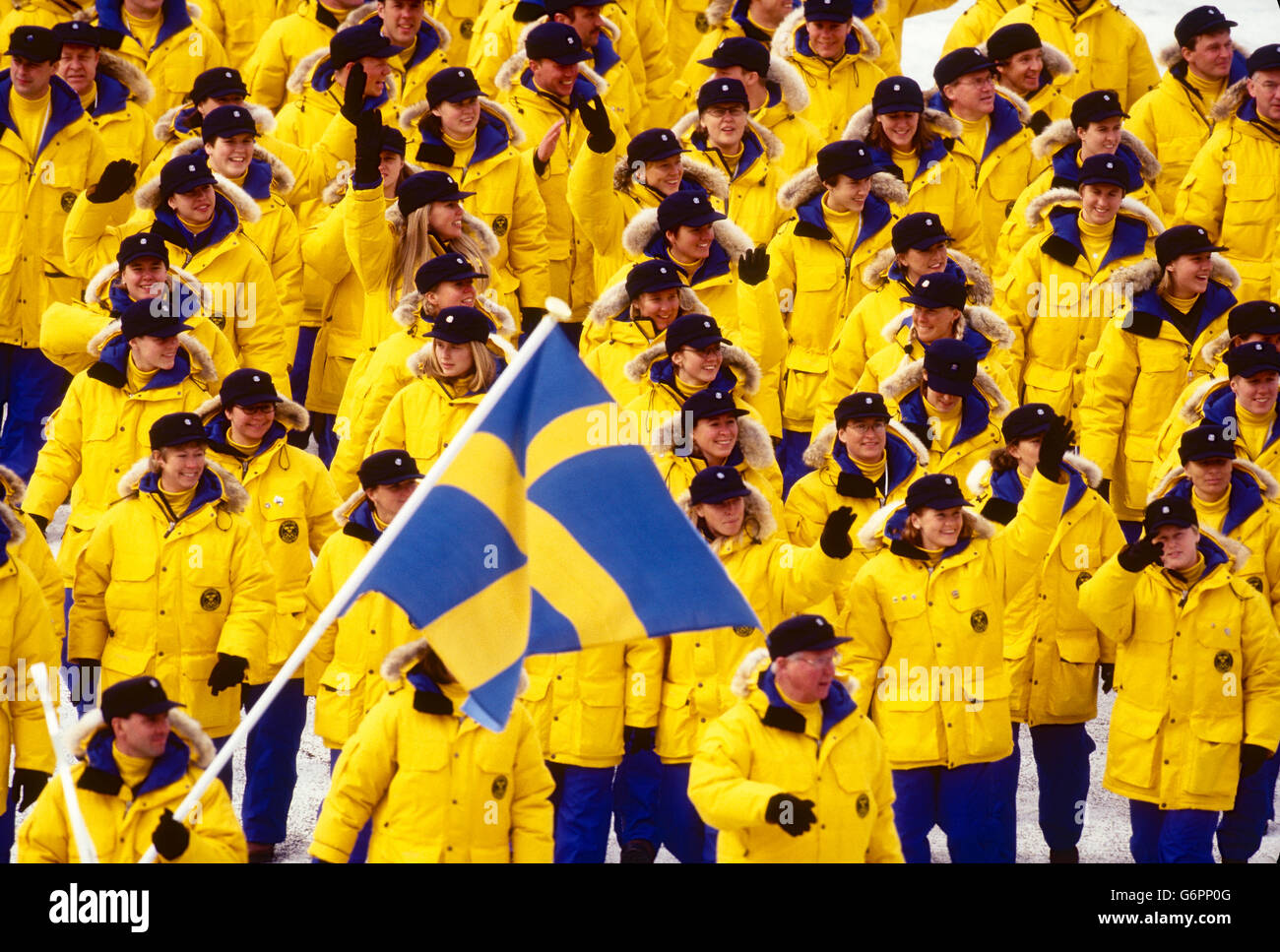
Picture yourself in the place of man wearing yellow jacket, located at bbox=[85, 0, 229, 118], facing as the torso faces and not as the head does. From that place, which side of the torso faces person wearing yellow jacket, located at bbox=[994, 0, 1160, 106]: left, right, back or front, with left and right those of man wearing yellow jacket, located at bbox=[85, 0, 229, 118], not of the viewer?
left

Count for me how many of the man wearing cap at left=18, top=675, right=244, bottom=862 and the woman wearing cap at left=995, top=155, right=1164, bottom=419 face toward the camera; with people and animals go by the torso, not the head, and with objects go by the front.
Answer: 2

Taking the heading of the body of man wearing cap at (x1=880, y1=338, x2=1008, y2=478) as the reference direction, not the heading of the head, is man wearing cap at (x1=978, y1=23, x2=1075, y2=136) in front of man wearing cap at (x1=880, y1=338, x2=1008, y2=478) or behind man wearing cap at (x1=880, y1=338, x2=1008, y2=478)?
behind

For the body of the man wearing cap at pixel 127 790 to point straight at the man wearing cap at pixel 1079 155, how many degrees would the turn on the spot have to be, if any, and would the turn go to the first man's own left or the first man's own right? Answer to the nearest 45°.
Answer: approximately 135° to the first man's own left

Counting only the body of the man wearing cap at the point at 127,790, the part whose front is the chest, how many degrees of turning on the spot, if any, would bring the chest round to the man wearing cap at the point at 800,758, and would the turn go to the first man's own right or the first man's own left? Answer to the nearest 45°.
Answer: approximately 90° to the first man's own left

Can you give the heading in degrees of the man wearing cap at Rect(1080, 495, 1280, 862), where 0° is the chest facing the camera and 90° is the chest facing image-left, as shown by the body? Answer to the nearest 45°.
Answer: approximately 0°

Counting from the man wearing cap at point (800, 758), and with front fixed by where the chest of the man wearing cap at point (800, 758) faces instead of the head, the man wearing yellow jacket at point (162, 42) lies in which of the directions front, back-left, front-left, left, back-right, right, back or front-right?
back
